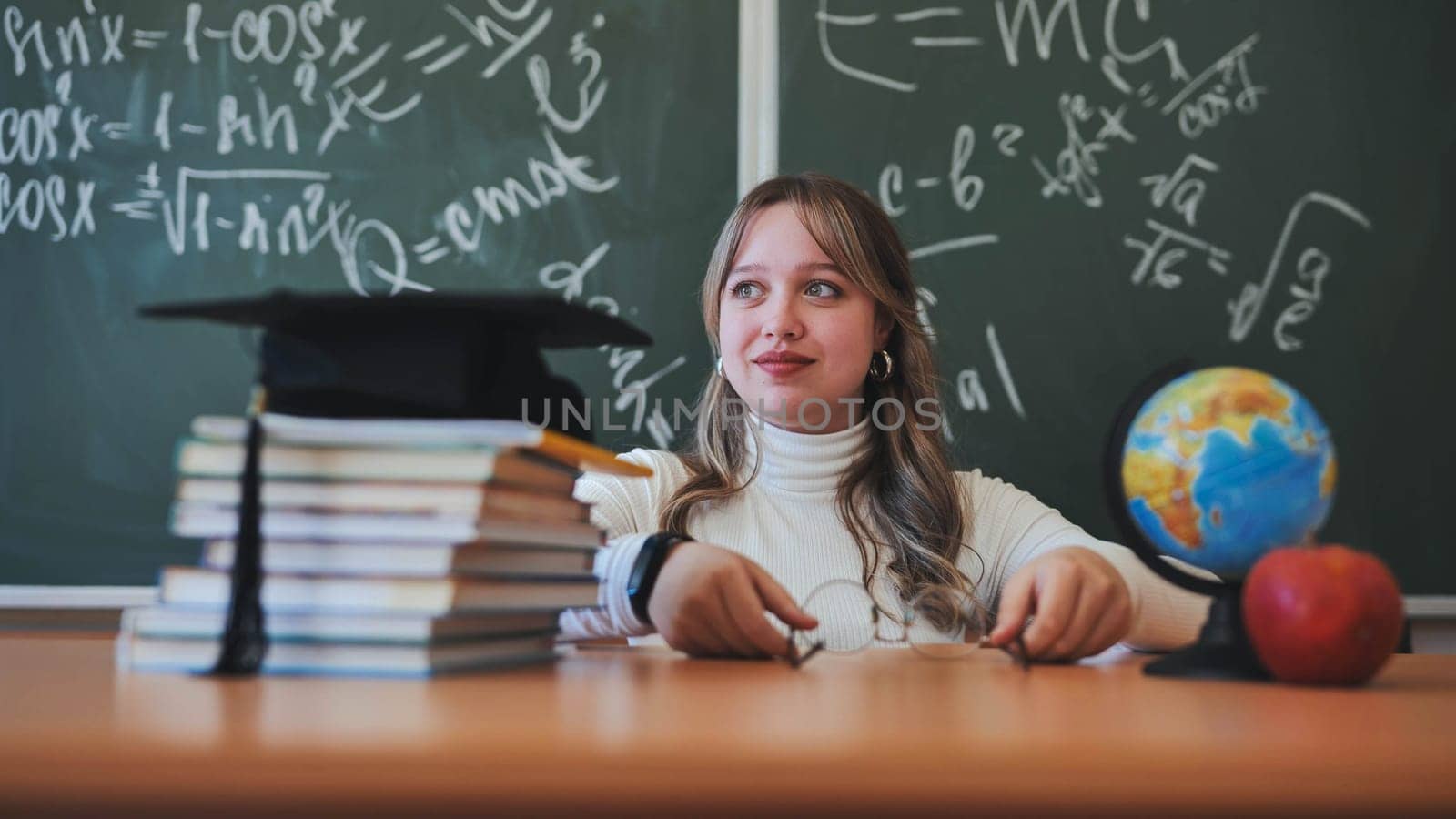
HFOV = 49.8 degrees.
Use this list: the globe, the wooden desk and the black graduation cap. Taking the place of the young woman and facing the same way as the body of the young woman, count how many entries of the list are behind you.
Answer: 0

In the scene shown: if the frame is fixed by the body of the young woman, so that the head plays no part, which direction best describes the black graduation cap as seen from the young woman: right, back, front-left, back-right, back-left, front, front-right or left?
front

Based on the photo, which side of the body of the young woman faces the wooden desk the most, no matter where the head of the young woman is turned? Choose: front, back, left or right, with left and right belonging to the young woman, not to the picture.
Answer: front

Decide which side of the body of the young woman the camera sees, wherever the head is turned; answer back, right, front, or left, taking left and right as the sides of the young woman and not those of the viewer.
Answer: front

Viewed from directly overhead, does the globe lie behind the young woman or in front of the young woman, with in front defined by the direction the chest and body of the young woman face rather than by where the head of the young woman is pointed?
in front

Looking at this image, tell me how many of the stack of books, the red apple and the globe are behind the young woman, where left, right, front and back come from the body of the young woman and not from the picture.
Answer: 0

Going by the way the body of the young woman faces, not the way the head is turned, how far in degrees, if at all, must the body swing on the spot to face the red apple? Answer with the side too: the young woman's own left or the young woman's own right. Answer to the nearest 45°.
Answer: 0° — they already face it
